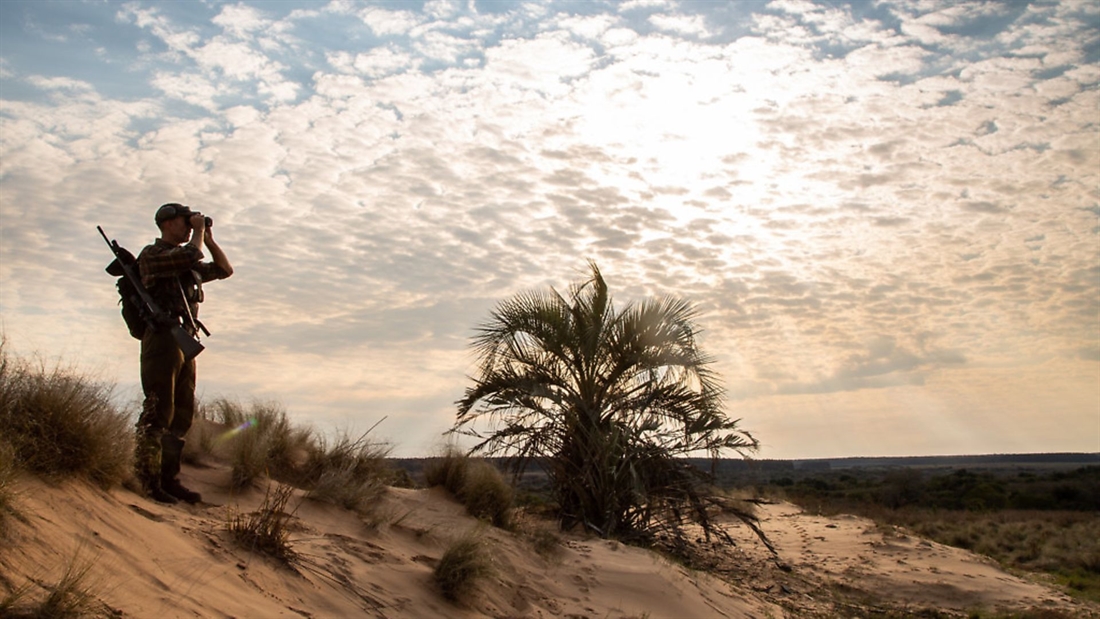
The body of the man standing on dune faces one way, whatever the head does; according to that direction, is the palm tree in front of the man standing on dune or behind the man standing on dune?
in front

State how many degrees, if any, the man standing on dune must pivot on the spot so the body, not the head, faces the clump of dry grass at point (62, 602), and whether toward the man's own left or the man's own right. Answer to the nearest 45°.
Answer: approximately 90° to the man's own right

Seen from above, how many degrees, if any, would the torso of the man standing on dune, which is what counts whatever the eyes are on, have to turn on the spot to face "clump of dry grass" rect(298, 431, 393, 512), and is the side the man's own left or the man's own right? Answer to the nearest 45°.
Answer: approximately 45° to the man's own left

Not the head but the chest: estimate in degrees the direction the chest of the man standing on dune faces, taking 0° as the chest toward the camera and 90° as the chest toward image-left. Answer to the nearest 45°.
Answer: approximately 270°

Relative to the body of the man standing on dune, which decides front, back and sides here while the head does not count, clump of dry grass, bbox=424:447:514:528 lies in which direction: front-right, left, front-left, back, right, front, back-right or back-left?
front-left

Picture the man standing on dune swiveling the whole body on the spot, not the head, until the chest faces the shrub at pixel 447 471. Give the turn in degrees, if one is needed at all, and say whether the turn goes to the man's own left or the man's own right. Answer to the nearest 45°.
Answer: approximately 45° to the man's own left

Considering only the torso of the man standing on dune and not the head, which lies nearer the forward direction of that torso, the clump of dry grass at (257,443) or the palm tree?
the palm tree

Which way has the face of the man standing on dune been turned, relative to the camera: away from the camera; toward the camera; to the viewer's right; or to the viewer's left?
to the viewer's right
